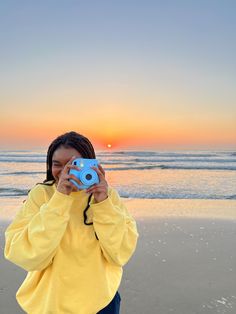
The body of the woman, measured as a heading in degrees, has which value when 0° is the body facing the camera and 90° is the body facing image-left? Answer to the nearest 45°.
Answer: approximately 0°
